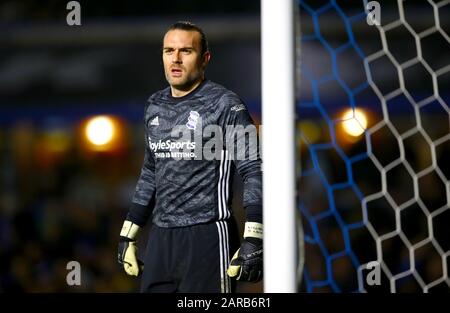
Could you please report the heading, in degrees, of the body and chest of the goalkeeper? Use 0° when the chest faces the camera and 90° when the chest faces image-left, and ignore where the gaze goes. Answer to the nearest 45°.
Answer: approximately 45°

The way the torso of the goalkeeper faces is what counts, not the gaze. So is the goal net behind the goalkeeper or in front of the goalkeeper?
behind

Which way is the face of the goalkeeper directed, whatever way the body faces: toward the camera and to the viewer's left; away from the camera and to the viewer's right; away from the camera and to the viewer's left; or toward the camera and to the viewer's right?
toward the camera and to the viewer's left
